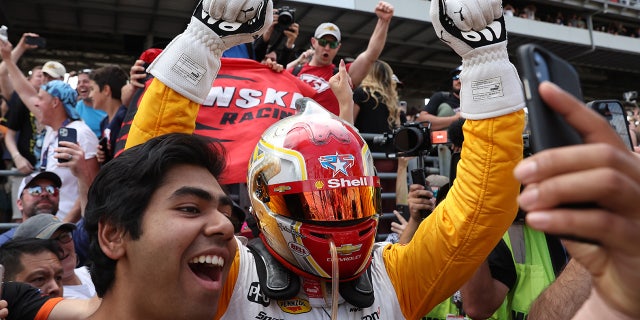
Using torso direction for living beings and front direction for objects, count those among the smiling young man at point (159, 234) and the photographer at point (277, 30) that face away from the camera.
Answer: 0

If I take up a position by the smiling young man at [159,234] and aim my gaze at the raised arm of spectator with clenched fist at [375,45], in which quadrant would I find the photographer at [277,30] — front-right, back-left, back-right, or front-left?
front-left

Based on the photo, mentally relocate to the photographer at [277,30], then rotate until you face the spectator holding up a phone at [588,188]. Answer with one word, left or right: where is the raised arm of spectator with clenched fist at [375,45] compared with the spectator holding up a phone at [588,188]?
left

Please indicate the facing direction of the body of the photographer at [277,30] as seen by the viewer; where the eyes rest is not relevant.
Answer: toward the camera

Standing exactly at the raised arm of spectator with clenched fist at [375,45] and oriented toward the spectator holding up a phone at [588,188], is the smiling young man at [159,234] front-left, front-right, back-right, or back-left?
front-right

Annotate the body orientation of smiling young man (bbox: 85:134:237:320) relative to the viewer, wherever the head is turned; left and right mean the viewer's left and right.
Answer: facing the viewer and to the right of the viewer

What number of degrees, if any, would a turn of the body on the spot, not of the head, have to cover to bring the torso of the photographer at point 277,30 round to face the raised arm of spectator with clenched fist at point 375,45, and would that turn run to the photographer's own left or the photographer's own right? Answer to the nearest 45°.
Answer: approximately 45° to the photographer's own left

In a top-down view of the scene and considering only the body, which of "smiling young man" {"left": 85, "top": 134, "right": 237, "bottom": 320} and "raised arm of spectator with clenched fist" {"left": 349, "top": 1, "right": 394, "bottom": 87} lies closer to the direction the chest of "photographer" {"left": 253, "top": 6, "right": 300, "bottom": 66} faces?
the smiling young man

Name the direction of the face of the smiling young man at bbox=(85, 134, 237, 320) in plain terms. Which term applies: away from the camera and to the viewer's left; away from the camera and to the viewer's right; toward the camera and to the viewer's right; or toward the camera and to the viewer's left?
toward the camera and to the viewer's right

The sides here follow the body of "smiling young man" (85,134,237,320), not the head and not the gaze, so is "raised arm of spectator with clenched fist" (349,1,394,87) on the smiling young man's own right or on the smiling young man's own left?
on the smiling young man's own left
